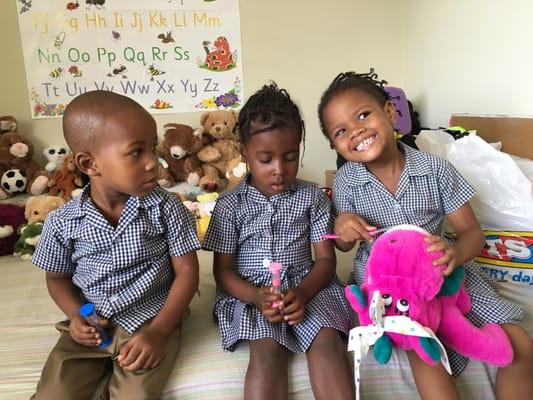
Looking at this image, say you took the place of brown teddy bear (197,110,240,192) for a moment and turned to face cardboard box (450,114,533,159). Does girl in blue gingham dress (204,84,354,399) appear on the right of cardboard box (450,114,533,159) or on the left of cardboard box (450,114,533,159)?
right

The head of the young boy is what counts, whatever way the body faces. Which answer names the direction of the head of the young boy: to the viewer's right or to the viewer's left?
to the viewer's right

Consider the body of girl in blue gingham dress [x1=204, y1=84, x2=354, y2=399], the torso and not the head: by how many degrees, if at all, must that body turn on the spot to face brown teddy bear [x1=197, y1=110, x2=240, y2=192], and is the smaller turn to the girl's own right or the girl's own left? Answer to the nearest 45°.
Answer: approximately 180°

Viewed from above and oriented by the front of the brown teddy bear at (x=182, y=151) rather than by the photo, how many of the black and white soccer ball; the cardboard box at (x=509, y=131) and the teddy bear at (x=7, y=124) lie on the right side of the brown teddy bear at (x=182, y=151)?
2

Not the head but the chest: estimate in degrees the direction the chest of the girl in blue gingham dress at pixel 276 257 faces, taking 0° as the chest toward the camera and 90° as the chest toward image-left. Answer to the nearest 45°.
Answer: approximately 0°

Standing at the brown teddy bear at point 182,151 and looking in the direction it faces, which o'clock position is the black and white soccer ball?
The black and white soccer ball is roughly at 3 o'clock from the brown teddy bear.
